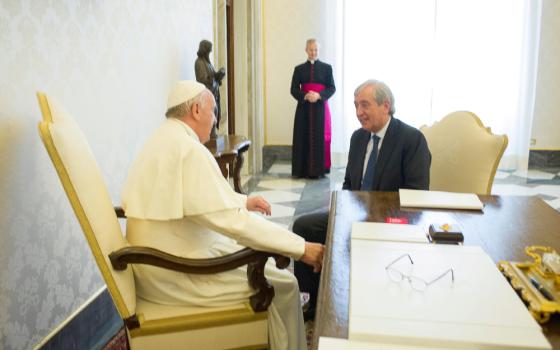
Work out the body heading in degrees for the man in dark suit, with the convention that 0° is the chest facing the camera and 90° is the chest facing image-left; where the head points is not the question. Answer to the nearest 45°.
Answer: approximately 45°

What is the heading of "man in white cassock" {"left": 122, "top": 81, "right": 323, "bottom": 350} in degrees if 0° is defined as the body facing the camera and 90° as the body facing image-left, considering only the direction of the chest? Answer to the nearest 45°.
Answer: approximately 225°

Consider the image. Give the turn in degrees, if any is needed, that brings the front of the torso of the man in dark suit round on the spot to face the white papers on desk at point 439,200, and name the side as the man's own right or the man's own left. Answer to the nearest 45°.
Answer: approximately 45° to the man's own left

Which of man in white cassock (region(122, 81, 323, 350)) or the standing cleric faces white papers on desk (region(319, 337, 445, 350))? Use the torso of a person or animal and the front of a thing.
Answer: the standing cleric

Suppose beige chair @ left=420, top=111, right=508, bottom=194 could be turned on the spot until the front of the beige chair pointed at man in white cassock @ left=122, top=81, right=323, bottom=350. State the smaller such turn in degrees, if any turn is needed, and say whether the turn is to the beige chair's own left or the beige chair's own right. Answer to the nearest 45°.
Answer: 0° — it already faces them

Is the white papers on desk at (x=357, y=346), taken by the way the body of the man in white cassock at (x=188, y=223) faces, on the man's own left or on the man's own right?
on the man's own right

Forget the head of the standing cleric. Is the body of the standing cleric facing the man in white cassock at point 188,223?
yes

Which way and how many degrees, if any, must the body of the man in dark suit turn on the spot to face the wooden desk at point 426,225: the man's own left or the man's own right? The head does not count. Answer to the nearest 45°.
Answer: approximately 45° to the man's own left

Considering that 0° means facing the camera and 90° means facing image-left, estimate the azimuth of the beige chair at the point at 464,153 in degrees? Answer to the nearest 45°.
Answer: approximately 45°
